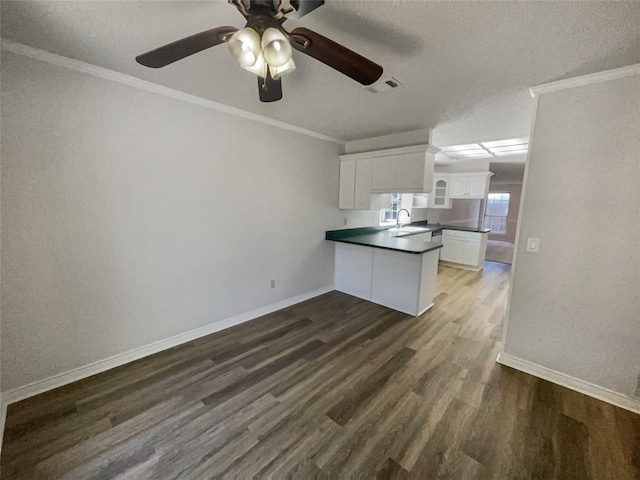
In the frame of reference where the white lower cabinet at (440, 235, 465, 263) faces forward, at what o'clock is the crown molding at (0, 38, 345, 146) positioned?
The crown molding is roughly at 1 o'clock from the white lower cabinet.

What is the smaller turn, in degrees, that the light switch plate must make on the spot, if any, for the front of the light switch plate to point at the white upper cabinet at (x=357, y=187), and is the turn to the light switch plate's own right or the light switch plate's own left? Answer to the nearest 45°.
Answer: approximately 90° to the light switch plate's own right

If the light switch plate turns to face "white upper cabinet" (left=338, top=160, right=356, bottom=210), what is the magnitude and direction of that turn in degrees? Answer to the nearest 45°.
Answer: approximately 90° to its right

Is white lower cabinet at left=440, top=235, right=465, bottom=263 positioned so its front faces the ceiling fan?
yes

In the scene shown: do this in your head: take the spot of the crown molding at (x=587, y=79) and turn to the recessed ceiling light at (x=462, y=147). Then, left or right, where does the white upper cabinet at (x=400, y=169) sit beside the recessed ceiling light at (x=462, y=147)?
left
